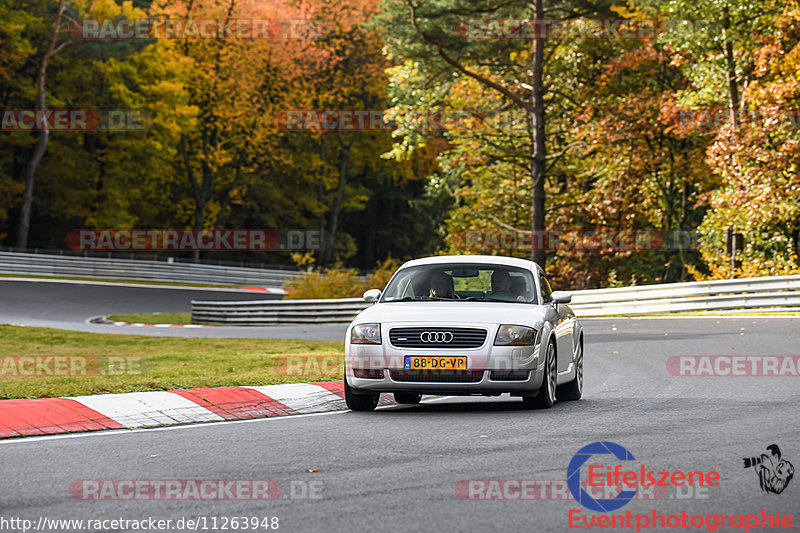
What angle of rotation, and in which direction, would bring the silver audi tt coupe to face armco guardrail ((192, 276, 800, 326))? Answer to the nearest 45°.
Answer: approximately 180°

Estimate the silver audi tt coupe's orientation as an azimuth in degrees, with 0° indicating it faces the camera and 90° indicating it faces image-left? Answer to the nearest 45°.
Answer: approximately 0°
